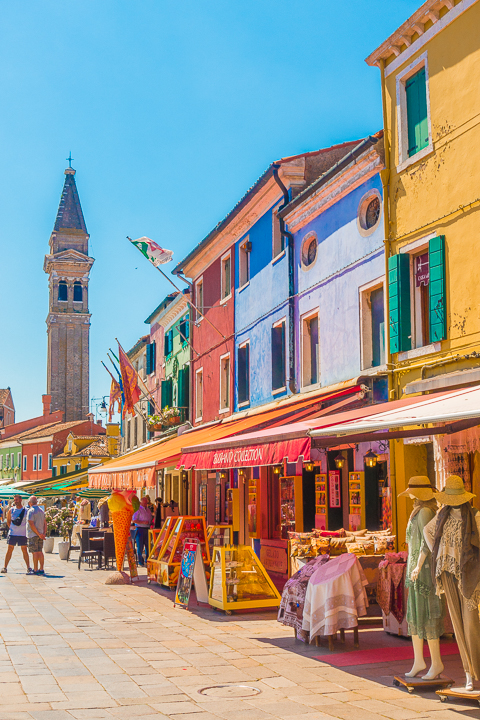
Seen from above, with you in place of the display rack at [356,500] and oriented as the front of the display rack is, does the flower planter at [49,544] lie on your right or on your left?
on your right

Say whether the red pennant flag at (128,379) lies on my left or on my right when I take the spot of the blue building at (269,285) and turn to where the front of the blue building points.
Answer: on my right

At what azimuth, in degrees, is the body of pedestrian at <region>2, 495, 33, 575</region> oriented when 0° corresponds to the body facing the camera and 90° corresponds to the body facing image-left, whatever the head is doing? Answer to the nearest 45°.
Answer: approximately 0°

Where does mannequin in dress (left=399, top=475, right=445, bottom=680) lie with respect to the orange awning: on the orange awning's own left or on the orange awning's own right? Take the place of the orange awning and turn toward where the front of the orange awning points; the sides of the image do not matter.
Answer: on the orange awning's own left

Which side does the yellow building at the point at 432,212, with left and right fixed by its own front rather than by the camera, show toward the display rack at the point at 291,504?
right

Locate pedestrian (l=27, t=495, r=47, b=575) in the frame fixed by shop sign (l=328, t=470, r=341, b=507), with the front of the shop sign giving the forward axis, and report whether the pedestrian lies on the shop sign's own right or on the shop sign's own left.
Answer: on the shop sign's own right

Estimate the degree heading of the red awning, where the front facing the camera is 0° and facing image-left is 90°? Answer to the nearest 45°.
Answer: approximately 45°

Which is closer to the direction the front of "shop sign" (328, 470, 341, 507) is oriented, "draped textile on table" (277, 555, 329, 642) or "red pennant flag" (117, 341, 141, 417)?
the draped textile on table
